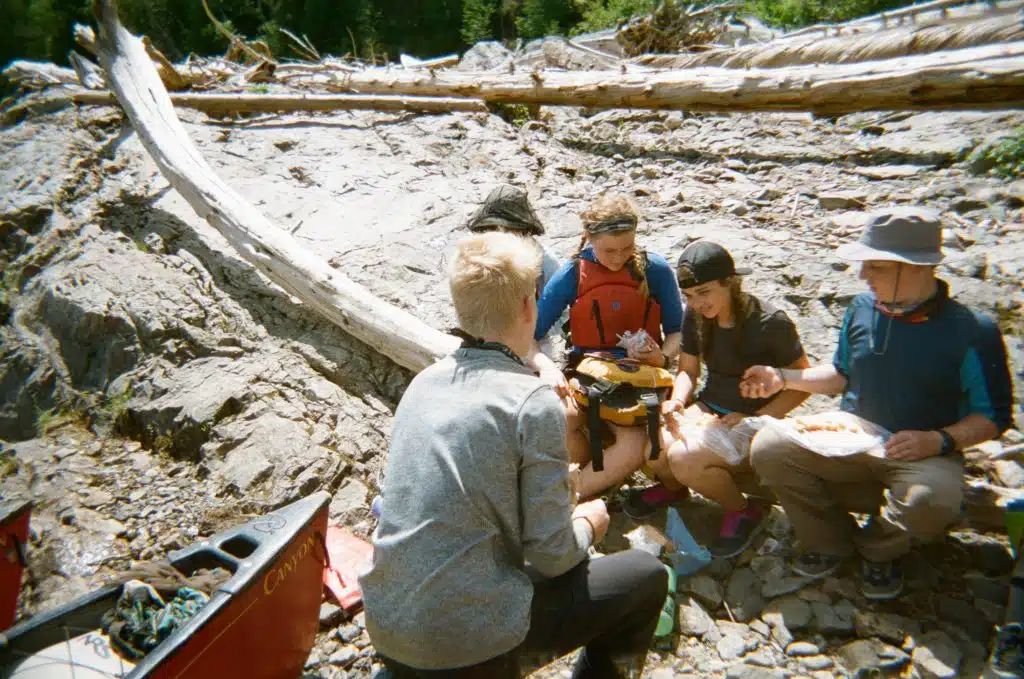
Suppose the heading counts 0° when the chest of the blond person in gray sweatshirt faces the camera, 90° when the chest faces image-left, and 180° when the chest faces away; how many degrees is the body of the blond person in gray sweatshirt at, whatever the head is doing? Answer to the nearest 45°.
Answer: approximately 225°

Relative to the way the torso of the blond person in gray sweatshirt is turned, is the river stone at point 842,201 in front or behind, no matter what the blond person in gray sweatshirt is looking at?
in front

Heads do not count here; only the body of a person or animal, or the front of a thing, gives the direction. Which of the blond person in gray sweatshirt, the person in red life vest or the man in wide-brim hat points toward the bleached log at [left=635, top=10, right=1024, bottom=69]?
the blond person in gray sweatshirt

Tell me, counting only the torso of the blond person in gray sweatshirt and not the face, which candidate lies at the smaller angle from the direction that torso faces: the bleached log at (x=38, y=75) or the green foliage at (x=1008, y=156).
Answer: the green foliage

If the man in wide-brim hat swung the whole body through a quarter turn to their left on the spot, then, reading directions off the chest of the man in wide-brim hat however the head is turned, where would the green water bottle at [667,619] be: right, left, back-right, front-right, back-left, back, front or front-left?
right

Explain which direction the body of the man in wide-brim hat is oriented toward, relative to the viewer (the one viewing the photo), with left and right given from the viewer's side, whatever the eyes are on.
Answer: facing the viewer and to the left of the viewer

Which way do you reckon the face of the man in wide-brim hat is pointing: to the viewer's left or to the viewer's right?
to the viewer's left

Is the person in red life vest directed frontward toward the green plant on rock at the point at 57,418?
no

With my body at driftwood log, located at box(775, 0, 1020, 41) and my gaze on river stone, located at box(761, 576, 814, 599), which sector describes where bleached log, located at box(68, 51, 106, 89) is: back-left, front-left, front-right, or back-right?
front-right

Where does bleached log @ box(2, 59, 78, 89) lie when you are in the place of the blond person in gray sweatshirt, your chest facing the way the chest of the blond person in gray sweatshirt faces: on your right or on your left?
on your left

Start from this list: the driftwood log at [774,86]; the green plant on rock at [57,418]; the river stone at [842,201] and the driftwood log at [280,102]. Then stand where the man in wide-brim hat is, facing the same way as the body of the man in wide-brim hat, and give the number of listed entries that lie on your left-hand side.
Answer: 0

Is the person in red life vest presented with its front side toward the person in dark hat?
no
